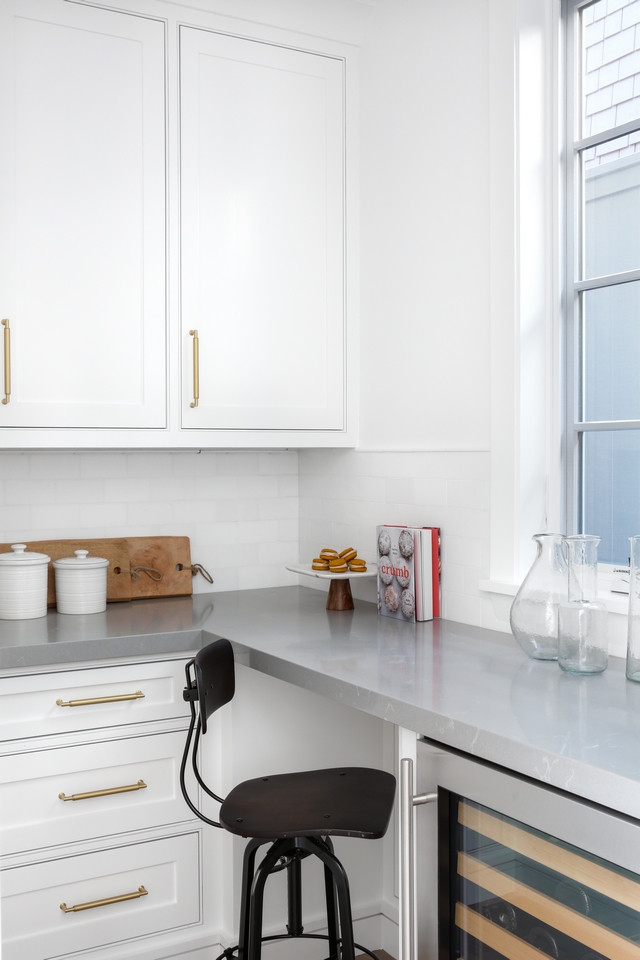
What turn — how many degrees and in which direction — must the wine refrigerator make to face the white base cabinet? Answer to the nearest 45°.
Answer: approximately 90° to its right

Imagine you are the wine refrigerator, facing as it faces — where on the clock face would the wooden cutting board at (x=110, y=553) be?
The wooden cutting board is roughly at 3 o'clock from the wine refrigerator.

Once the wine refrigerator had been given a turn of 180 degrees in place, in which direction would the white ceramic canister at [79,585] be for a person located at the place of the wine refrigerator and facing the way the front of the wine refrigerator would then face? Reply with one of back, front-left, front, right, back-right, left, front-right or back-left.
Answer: left

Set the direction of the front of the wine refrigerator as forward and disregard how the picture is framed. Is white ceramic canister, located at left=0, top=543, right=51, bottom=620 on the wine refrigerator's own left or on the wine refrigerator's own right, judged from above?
on the wine refrigerator's own right

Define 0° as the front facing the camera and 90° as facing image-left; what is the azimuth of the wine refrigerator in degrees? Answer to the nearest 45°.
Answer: approximately 45°

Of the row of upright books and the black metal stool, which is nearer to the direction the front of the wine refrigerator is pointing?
the black metal stool

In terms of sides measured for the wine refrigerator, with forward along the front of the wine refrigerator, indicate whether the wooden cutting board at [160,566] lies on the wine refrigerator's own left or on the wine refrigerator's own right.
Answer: on the wine refrigerator's own right
